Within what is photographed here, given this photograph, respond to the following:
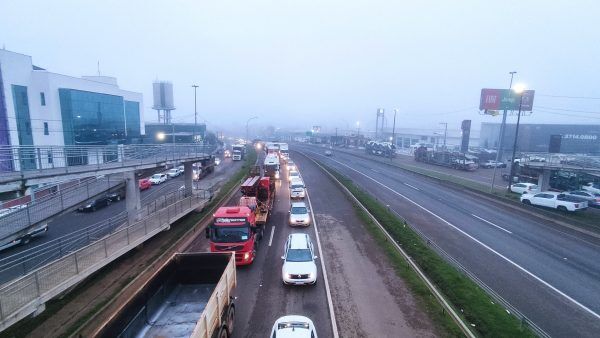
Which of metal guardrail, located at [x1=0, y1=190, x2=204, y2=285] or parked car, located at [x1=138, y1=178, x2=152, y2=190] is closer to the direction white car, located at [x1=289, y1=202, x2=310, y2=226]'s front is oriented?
the metal guardrail

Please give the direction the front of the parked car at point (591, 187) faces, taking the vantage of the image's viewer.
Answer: facing to the left of the viewer

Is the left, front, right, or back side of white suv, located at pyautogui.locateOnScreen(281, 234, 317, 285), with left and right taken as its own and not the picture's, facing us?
front

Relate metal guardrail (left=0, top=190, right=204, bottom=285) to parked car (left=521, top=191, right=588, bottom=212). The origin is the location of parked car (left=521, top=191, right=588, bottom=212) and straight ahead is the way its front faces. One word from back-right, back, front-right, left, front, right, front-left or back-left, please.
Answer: left

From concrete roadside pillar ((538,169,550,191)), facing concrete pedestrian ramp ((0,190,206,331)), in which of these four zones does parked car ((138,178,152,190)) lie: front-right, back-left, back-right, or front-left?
front-right

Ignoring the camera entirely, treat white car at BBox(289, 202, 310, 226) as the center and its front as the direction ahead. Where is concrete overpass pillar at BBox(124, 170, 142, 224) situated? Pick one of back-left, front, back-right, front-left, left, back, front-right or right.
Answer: right

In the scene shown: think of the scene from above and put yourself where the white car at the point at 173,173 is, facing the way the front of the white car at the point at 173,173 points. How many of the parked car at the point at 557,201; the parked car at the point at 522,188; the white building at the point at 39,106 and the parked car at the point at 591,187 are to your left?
3

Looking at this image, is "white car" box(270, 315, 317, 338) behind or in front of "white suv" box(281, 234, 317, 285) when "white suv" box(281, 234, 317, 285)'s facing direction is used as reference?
in front

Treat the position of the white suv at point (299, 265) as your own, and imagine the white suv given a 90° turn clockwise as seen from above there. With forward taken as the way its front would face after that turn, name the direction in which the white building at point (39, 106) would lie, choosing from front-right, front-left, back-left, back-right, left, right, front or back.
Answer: front-right

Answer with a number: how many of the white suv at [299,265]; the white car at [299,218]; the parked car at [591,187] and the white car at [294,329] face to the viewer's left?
1

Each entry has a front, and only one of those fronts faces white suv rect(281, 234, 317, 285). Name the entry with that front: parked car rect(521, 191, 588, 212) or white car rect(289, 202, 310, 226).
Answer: the white car

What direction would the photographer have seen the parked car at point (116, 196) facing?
facing the viewer and to the left of the viewer

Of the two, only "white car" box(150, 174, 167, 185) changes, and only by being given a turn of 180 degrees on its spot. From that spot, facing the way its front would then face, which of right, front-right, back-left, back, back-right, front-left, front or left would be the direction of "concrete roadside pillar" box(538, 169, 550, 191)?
right

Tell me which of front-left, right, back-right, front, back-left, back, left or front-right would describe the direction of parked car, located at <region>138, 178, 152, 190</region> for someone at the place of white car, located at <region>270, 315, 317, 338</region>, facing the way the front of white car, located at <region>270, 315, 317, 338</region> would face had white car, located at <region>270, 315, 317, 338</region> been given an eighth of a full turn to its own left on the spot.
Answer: back

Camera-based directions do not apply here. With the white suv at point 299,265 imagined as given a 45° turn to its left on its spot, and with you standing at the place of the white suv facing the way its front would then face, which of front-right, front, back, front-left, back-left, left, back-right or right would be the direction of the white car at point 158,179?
back
